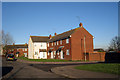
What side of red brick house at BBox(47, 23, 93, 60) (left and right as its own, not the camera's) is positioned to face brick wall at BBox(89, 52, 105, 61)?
left

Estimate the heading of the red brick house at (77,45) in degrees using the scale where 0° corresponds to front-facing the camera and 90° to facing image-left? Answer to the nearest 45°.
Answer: approximately 45°
